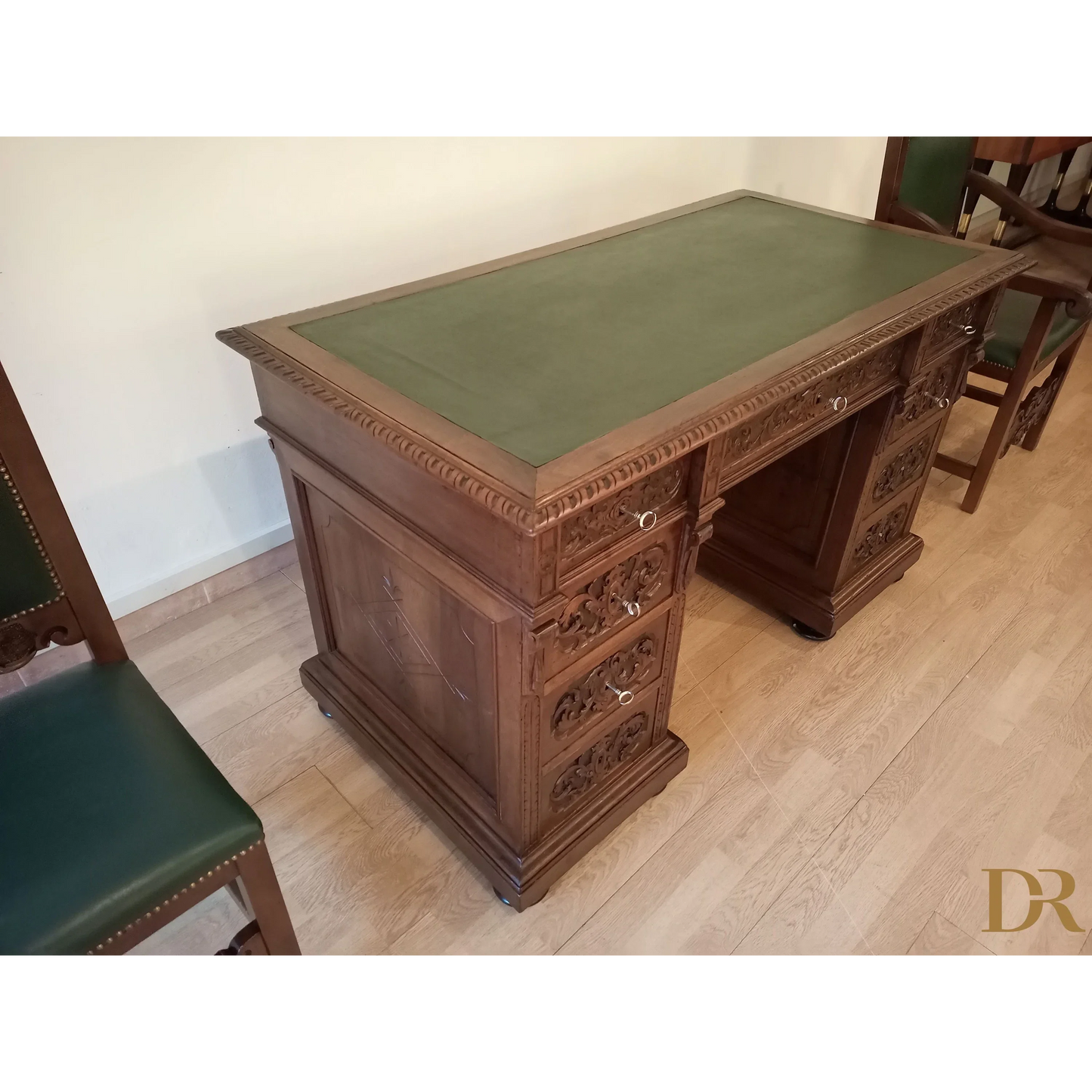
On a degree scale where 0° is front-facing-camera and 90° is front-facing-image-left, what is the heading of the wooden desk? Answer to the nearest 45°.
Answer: approximately 315°

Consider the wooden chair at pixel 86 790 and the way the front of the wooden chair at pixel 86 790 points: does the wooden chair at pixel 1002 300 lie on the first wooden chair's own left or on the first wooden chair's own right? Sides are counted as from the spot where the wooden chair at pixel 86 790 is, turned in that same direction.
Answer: on the first wooden chair's own left

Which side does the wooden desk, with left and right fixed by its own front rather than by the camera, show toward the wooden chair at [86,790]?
right

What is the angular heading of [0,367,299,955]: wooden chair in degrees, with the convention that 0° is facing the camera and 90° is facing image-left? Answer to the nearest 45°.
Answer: approximately 315°

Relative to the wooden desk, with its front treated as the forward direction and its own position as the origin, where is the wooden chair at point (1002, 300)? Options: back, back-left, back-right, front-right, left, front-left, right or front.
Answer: left
